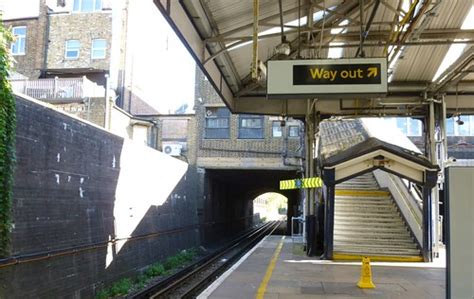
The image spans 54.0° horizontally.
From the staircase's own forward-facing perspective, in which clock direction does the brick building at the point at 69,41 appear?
The brick building is roughly at 4 o'clock from the staircase.

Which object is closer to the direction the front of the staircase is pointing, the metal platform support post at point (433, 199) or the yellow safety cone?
the yellow safety cone

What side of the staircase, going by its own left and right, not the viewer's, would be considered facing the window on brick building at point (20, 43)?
right

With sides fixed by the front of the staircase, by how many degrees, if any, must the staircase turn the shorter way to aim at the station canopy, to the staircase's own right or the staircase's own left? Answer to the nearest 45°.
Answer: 0° — it already faces it

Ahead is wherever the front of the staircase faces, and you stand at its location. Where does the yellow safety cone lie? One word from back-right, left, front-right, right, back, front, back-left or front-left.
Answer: front

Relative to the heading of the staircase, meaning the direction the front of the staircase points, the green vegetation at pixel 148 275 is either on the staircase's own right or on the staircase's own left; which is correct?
on the staircase's own right

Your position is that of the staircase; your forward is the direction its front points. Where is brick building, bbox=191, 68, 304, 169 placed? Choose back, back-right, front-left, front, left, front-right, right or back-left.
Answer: back-right

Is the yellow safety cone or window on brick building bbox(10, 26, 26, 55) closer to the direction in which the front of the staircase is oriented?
the yellow safety cone

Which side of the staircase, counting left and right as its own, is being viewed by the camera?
front

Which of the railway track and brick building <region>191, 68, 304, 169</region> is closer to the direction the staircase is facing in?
the railway track
